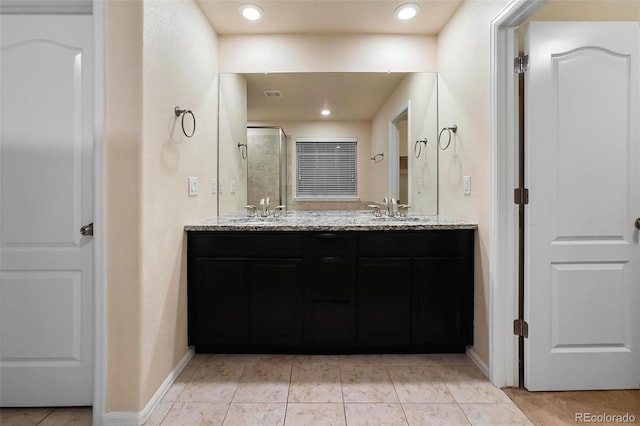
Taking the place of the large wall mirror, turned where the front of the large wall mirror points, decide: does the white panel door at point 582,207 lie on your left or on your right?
on your left

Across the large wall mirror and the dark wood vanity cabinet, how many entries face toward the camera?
2

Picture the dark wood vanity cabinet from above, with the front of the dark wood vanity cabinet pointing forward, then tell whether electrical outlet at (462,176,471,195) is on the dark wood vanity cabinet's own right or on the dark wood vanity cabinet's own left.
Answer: on the dark wood vanity cabinet's own left

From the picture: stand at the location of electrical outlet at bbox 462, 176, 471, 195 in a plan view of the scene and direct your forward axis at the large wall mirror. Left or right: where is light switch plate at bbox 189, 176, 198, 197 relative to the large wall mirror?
left

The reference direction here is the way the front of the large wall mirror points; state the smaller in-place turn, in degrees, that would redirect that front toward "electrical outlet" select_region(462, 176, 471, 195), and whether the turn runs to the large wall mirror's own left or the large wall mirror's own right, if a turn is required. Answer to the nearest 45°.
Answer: approximately 45° to the large wall mirror's own left

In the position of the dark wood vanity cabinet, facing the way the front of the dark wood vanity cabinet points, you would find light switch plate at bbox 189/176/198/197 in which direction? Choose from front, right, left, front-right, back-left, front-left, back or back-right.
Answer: right

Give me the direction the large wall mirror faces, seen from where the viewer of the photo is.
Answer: facing the viewer

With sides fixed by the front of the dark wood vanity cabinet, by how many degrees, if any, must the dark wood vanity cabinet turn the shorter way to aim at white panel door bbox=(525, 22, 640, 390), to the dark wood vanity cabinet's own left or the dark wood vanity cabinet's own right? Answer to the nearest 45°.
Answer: approximately 90° to the dark wood vanity cabinet's own left
